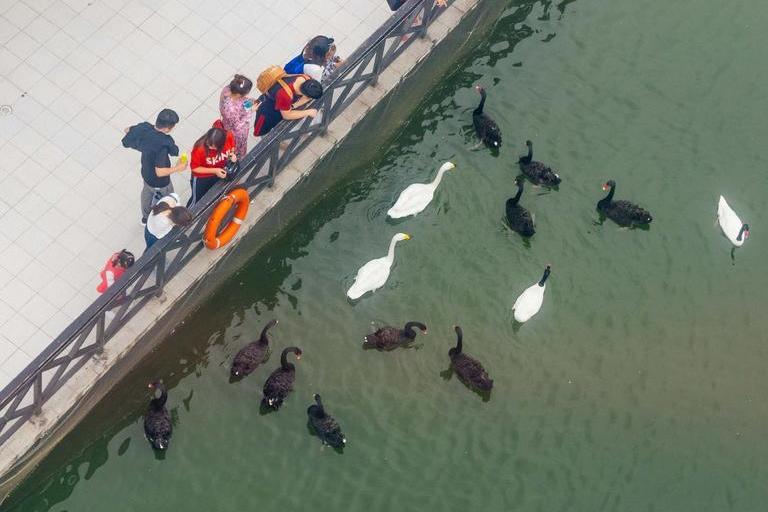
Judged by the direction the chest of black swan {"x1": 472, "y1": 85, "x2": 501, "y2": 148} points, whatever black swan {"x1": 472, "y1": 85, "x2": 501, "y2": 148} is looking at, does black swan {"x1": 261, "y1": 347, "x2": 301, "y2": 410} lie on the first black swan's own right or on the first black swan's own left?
on the first black swan's own left

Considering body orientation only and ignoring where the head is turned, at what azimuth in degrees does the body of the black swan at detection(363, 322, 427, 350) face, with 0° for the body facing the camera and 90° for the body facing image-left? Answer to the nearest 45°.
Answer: approximately 270°

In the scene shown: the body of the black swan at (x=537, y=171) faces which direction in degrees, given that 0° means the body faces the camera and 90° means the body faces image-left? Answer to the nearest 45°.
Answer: approximately 135°

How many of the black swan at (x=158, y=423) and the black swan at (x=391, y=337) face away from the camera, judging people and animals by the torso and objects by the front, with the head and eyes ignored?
1

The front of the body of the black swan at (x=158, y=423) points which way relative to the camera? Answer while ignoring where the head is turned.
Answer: away from the camera

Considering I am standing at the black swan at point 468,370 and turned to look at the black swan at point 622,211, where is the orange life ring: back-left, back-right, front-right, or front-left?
back-left

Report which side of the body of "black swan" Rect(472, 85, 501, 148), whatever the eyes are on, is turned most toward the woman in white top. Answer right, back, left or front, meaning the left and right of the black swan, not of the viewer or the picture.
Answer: left

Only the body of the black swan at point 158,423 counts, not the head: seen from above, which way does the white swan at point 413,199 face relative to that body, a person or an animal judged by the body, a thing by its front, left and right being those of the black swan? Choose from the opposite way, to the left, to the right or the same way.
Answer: to the right

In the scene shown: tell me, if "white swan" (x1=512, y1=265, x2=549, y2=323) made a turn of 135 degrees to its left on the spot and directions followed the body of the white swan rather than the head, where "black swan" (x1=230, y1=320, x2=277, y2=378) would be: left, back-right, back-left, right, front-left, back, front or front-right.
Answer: front

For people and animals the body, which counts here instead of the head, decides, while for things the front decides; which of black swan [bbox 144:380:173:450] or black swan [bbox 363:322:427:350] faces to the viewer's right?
black swan [bbox 363:322:427:350]

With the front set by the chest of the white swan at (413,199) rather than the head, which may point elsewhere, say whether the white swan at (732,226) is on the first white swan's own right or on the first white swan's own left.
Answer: on the first white swan's own right

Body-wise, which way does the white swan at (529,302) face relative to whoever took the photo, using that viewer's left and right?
facing away from the viewer and to the right of the viewer
